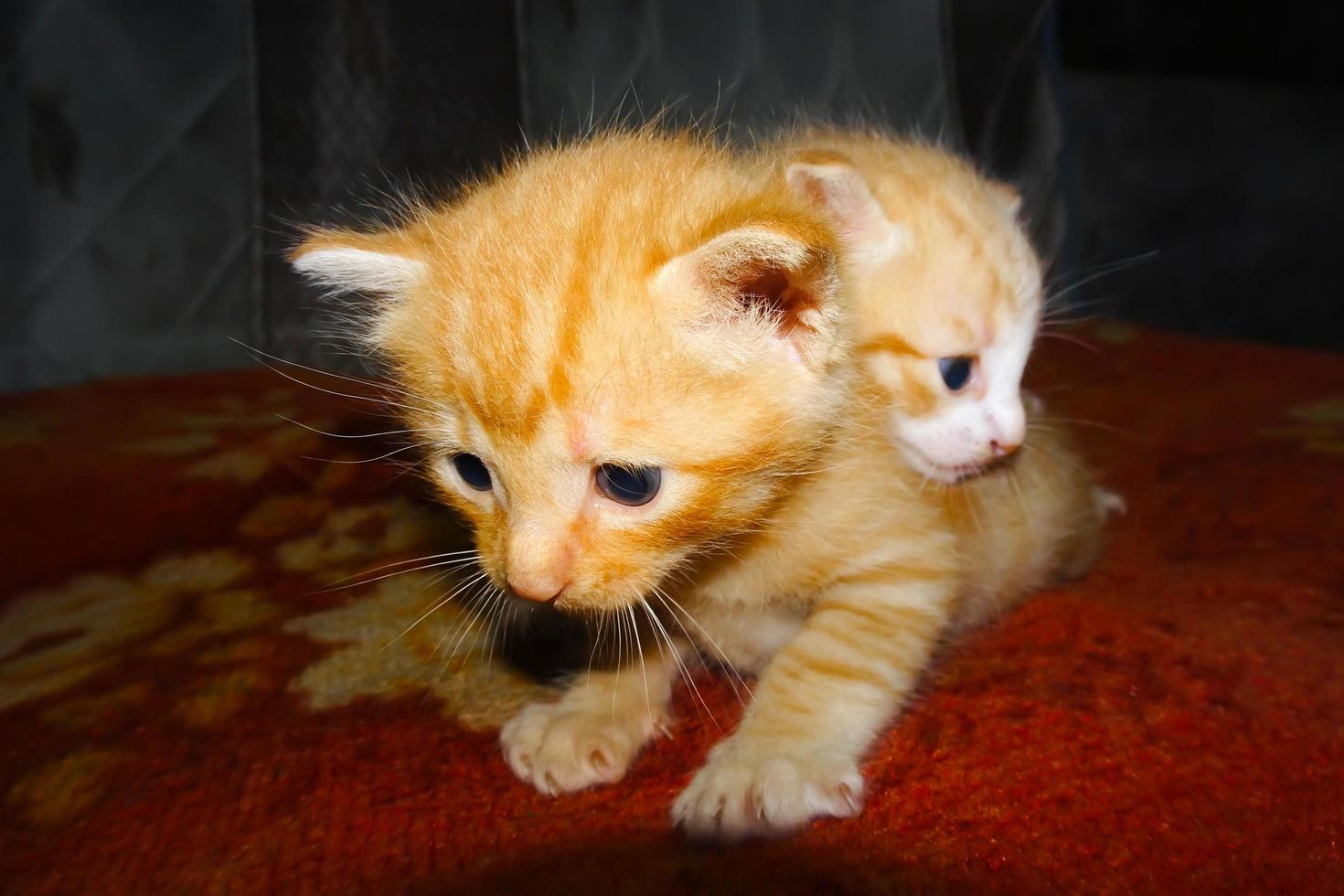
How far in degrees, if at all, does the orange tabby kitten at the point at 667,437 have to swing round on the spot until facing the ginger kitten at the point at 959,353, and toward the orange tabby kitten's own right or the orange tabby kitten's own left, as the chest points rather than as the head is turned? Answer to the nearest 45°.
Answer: approximately 180°

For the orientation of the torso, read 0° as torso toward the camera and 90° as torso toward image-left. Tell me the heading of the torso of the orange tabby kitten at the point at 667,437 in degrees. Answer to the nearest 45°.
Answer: approximately 45°
